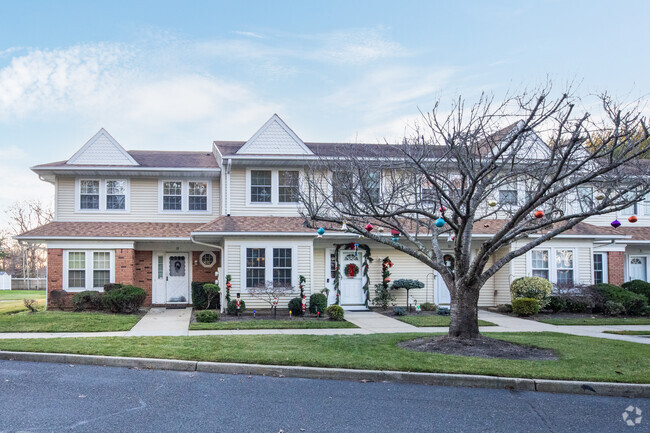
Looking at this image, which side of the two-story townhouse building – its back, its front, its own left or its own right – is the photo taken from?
front

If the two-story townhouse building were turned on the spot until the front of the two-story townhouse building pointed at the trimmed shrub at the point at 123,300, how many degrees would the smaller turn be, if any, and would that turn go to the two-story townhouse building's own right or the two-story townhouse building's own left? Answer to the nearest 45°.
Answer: approximately 45° to the two-story townhouse building's own right

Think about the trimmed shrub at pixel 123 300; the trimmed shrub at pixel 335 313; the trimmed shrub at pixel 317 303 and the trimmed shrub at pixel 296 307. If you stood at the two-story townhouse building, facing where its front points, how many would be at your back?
0

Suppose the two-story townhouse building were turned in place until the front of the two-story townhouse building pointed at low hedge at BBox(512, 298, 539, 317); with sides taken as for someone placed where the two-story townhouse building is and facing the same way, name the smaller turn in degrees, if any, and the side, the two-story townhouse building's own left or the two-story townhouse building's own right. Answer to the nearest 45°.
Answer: approximately 90° to the two-story townhouse building's own left

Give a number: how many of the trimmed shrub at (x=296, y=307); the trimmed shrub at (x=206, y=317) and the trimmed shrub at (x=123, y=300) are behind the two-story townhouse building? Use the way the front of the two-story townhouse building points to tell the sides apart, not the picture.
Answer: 0

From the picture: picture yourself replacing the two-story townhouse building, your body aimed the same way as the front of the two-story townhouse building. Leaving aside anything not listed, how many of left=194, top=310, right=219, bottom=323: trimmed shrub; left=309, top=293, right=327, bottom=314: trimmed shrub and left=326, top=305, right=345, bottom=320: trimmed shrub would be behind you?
0

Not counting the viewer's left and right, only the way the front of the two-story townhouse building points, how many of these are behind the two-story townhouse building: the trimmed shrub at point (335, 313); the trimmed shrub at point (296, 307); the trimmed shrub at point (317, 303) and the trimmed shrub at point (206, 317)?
0

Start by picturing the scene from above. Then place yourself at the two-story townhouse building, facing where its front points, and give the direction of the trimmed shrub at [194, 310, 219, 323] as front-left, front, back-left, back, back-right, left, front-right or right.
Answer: front

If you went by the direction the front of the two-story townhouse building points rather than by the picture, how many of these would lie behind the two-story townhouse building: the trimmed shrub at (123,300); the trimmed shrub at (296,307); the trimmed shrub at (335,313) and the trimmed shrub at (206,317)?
0

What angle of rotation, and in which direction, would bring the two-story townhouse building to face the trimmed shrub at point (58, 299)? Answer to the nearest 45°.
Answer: approximately 90° to its right

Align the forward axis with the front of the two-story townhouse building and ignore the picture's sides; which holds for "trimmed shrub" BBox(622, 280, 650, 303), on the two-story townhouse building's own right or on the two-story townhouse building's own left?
on the two-story townhouse building's own left

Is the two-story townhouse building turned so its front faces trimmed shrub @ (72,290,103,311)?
no

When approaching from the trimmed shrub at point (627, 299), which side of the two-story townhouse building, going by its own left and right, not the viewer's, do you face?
left

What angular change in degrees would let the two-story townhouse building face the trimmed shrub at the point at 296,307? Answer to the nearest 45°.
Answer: approximately 45° to its left

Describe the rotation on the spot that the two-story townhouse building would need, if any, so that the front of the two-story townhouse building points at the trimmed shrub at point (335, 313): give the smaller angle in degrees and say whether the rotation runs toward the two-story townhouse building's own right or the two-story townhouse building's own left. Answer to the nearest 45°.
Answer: approximately 45° to the two-story townhouse building's own left
